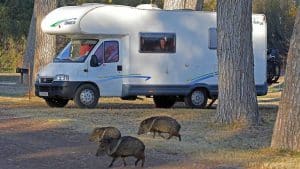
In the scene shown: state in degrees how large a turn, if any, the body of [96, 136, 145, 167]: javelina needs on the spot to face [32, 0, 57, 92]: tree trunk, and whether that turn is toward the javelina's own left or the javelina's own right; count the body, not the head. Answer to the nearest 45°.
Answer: approximately 90° to the javelina's own right

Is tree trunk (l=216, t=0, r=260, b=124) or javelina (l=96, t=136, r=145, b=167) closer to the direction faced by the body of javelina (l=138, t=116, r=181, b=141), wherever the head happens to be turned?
the javelina

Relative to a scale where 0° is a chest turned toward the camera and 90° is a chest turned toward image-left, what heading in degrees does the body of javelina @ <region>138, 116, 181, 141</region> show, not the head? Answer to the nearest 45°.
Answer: approximately 90°

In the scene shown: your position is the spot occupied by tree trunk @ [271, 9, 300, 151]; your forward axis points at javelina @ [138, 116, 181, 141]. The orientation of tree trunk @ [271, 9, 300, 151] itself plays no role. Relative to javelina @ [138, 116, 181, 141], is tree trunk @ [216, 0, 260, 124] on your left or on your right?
right

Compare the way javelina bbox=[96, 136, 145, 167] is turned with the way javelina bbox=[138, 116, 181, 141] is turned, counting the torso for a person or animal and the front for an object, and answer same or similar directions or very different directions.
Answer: same or similar directions

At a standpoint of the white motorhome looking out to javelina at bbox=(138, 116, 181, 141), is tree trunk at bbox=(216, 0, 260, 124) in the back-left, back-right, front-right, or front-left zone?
front-left

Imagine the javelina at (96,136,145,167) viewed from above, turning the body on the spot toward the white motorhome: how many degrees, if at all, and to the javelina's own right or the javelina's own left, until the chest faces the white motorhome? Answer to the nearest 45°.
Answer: approximately 90° to the javelina's own right

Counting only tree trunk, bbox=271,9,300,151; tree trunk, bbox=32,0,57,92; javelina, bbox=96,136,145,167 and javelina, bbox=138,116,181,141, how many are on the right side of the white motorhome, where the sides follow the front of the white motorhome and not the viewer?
1

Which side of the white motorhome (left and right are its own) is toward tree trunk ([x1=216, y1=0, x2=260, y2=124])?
left

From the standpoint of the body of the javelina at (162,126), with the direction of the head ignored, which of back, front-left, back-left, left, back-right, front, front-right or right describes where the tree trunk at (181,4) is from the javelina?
right

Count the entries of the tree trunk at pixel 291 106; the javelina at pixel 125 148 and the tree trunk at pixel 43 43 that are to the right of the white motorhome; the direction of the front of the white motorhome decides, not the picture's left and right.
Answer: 1

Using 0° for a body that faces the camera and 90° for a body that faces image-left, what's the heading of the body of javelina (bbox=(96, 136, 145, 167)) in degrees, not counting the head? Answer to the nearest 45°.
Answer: approximately 90°
